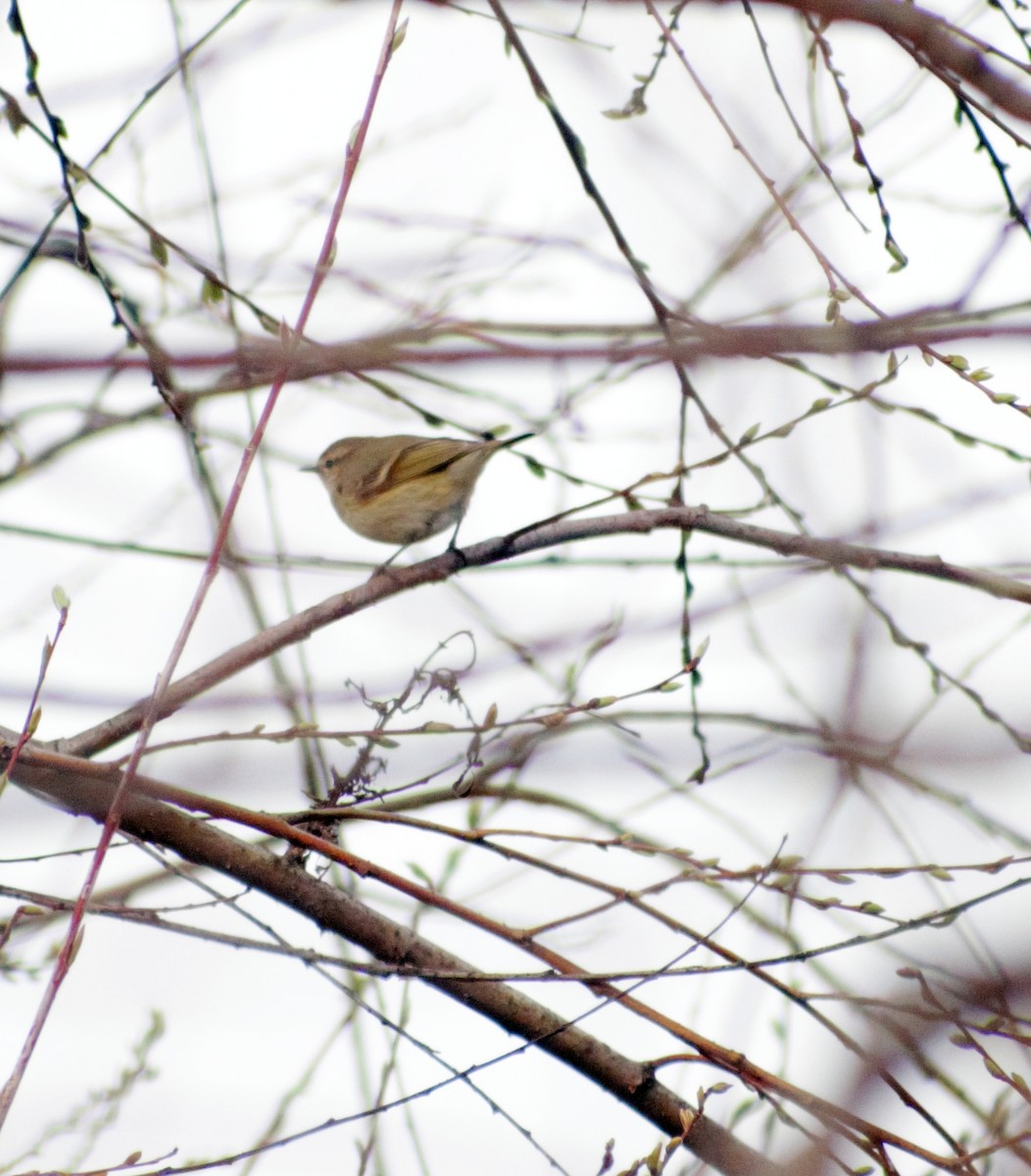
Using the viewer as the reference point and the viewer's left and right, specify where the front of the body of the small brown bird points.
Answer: facing to the left of the viewer
